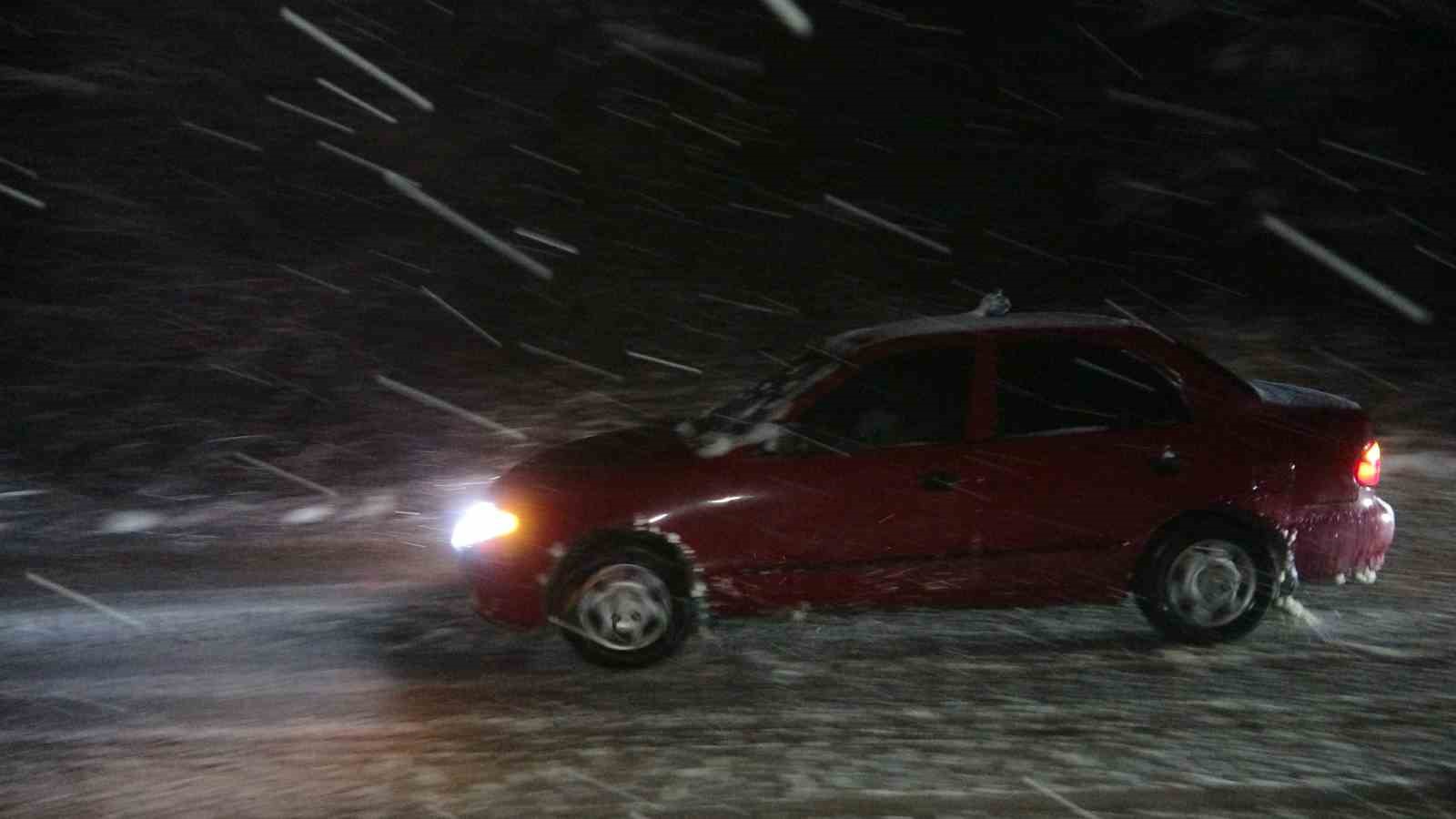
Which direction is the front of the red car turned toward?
to the viewer's left

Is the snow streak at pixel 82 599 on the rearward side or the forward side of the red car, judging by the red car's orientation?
on the forward side

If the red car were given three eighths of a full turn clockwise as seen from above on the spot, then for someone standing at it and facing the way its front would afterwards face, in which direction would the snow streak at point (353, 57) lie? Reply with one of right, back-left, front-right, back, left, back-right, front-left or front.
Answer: back

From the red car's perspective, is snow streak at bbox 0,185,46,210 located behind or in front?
in front
